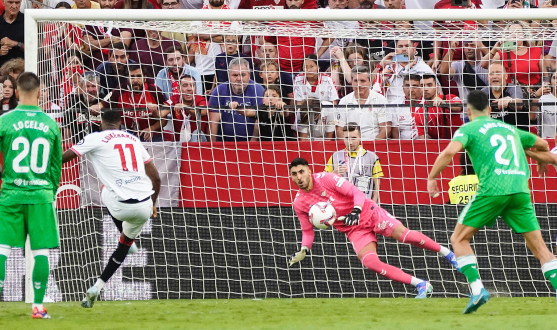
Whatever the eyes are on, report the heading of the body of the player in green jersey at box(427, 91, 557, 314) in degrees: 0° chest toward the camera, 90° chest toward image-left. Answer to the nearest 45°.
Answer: approximately 135°

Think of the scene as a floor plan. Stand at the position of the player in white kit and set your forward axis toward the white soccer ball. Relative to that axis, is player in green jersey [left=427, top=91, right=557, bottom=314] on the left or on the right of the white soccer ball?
right

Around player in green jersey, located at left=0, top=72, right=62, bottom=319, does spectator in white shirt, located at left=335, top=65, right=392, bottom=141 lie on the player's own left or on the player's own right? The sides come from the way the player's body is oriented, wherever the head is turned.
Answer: on the player's own right

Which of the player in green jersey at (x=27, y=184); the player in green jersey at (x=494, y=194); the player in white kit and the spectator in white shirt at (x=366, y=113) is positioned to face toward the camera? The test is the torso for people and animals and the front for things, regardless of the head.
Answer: the spectator in white shirt

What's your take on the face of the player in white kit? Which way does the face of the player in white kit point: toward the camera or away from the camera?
away from the camera

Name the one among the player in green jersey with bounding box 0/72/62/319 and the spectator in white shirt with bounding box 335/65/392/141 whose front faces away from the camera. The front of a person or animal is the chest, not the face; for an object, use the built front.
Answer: the player in green jersey

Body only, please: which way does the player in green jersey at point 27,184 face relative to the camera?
away from the camera

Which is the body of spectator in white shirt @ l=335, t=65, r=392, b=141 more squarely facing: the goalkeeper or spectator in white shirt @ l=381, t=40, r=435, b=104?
the goalkeeper

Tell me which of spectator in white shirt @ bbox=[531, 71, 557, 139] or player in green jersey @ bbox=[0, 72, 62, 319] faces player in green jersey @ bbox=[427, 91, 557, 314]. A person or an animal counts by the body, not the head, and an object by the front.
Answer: the spectator in white shirt

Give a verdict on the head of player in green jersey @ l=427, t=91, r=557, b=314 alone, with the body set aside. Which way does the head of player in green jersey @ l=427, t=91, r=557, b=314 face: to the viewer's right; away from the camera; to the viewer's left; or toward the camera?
away from the camera

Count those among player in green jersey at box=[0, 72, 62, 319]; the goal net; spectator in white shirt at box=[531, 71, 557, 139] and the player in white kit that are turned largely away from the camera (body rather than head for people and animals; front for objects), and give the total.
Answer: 2

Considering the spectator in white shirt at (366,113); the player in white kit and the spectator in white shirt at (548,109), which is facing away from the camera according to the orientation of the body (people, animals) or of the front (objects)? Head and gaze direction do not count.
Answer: the player in white kit

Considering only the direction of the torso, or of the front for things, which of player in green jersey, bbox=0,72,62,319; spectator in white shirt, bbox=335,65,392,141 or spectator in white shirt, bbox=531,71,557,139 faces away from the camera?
the player in green jersey

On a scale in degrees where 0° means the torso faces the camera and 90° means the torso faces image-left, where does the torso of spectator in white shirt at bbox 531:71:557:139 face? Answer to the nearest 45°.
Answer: approximately 0°
